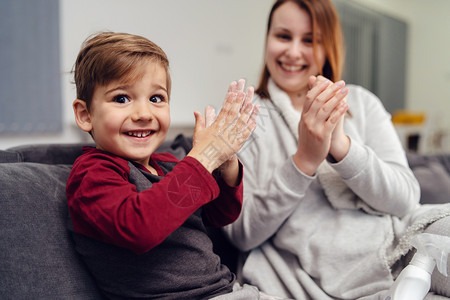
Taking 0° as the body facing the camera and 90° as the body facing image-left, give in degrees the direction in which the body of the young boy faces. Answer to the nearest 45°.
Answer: approximately 315°

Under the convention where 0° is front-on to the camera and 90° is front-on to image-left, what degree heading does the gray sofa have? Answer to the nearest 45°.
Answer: approximately 0°
